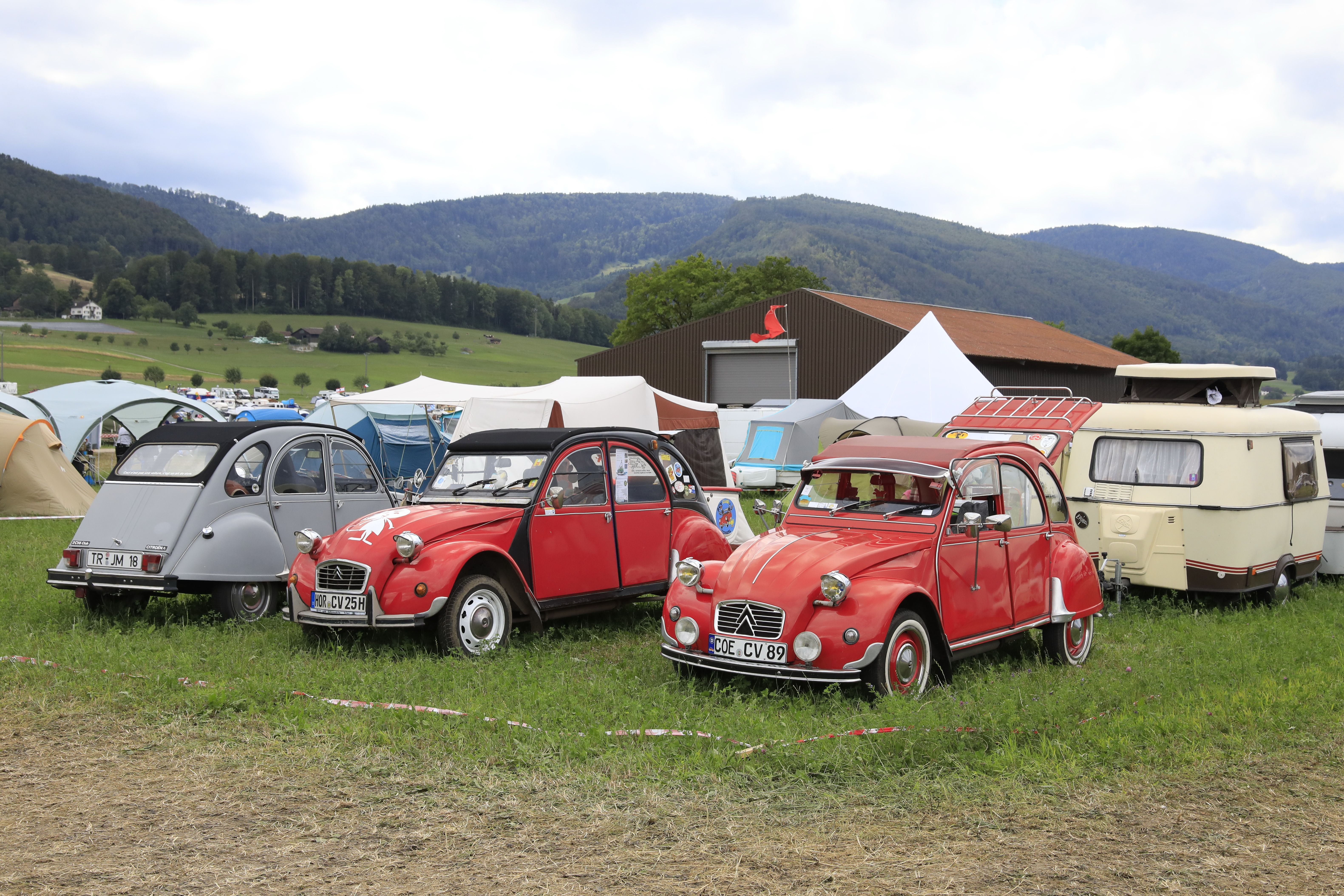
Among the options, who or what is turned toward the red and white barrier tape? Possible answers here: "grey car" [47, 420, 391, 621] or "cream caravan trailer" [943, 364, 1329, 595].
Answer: the cream caravan trailer

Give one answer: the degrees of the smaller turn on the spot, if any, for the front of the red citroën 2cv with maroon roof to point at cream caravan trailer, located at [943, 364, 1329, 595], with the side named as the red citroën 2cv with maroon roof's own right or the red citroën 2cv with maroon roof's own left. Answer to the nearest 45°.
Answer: approximately 180°

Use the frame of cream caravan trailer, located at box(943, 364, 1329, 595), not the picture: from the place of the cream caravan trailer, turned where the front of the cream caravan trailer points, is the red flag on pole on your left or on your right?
on your right

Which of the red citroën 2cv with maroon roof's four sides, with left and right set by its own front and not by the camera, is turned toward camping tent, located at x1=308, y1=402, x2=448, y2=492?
right

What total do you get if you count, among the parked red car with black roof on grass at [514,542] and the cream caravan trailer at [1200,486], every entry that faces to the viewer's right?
0

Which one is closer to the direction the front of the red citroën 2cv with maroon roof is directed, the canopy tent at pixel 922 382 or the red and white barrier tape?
the red and white barrier tape

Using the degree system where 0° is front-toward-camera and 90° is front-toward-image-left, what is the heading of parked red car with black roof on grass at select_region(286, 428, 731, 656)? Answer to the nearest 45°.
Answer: approximately 45°

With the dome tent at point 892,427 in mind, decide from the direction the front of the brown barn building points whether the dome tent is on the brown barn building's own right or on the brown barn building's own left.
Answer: on the brown barn building's own left

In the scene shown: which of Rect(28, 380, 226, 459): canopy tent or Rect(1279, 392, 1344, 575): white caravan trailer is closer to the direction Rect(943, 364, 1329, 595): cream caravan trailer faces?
the canopy tent

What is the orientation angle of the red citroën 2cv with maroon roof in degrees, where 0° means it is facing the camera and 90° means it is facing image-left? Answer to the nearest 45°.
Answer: approximately 45°

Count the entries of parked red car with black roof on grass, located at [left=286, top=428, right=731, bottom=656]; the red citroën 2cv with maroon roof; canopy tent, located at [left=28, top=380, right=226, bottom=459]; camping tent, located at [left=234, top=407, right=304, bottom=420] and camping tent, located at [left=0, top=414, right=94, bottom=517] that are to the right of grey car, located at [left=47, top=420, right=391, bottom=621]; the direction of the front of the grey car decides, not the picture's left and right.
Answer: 2

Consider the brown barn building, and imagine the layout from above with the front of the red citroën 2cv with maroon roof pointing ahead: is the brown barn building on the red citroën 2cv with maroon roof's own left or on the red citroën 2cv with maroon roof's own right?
on the red citroën 2cv with maroon roof's own right
